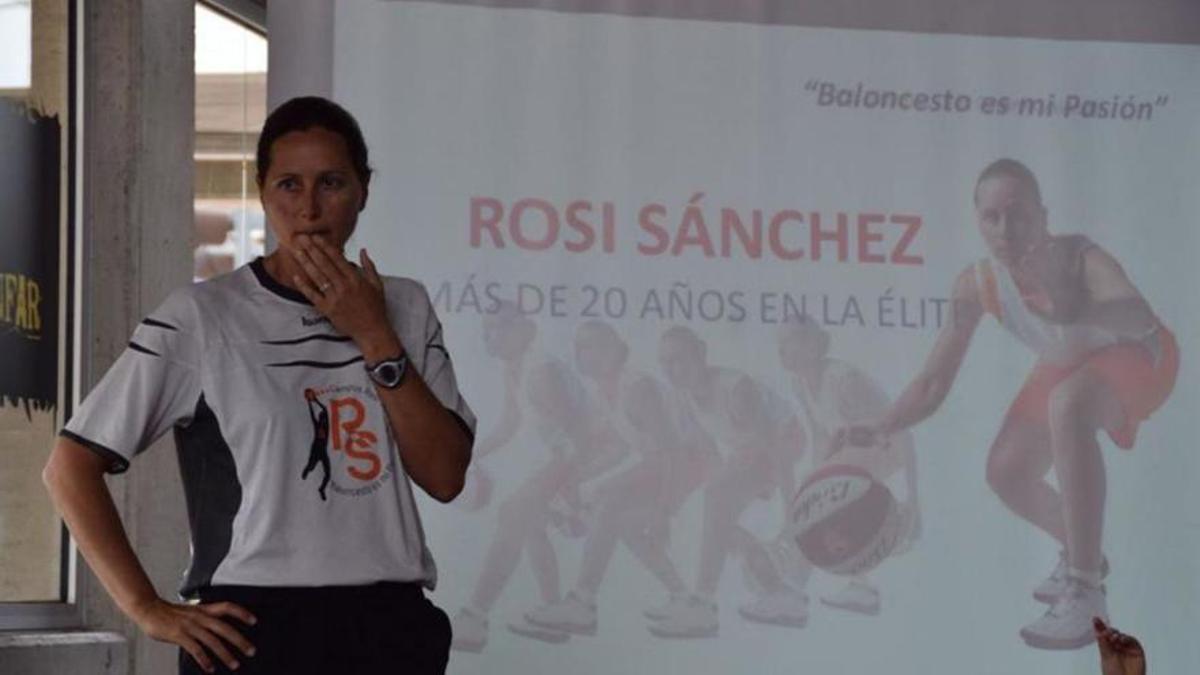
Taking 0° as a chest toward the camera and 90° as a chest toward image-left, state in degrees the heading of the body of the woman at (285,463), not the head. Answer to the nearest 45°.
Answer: approximately 315°

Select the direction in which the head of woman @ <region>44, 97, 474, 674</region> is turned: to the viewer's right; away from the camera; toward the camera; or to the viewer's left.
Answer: toward the camera

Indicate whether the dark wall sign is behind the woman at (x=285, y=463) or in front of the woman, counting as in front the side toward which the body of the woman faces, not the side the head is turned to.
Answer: behind
